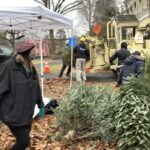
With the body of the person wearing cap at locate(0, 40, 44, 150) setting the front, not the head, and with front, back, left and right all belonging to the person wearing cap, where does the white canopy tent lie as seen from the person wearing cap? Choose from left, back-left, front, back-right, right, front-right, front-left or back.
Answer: back-left

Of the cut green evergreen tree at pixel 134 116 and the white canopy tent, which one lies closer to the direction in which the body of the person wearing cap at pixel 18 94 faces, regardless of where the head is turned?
the cut green evergreen tree

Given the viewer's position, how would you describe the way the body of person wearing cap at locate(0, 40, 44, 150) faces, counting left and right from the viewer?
facing the viewer and to the right of the viewer

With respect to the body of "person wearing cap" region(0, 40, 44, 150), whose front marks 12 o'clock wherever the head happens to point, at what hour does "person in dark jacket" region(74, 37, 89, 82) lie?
The person in dark jacket is roughly at 8 o'clock from the person wearing cap.
